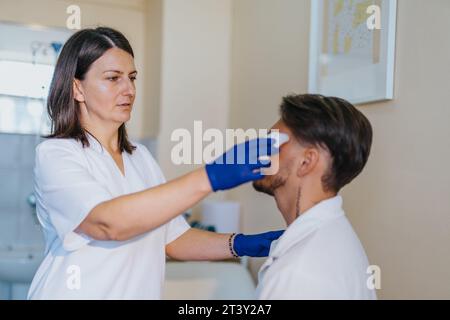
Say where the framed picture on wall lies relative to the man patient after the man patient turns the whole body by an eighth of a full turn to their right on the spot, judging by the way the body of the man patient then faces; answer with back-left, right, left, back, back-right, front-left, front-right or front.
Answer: front-right

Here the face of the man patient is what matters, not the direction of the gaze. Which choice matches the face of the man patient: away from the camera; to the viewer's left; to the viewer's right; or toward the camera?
to the viewer's left

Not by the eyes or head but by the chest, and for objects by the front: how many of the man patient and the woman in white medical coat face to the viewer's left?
1

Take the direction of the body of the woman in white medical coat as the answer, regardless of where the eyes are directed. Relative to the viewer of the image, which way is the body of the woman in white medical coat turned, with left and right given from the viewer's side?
facing the viewer and to the right of the viewer

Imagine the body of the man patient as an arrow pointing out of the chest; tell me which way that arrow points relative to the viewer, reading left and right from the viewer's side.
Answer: facing to the left of the viewer

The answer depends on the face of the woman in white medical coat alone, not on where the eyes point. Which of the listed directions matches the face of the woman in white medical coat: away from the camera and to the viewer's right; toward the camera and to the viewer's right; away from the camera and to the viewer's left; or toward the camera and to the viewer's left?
toward the camera and to the viewer's right
